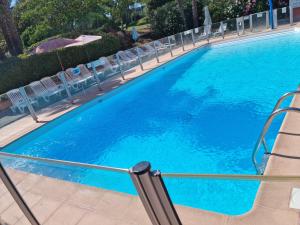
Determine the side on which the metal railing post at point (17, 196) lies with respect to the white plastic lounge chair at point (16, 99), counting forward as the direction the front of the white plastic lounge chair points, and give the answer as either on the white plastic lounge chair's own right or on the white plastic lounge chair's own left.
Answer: on the white plastic lounge chair's own right

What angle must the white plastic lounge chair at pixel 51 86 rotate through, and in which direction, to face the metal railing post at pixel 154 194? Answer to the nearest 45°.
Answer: approximately 45° to its right

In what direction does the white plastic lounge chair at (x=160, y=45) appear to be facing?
to the viewer's right

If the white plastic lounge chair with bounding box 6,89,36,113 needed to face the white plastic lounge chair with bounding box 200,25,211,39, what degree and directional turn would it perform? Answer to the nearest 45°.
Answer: approximately 45° to its left

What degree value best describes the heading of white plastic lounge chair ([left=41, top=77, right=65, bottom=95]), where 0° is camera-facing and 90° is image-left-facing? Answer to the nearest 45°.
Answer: approximately 315°

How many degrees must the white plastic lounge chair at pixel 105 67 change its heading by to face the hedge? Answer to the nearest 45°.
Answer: approximately 180°

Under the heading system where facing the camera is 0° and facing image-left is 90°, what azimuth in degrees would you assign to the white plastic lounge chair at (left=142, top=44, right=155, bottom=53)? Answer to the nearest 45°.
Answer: approximately 315°

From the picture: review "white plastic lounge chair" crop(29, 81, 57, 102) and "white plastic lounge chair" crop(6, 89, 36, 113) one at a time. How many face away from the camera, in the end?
0

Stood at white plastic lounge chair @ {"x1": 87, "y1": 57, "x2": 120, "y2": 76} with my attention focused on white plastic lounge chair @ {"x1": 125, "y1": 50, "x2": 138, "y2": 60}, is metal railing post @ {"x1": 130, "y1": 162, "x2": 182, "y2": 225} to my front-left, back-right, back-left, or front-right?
back-right

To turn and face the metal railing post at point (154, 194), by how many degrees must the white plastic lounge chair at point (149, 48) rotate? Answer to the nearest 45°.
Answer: approximately 45° to its right

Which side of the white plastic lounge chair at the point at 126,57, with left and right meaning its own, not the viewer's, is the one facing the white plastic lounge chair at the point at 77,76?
right

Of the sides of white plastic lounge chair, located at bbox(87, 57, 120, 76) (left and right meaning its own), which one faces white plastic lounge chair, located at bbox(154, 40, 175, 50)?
left
